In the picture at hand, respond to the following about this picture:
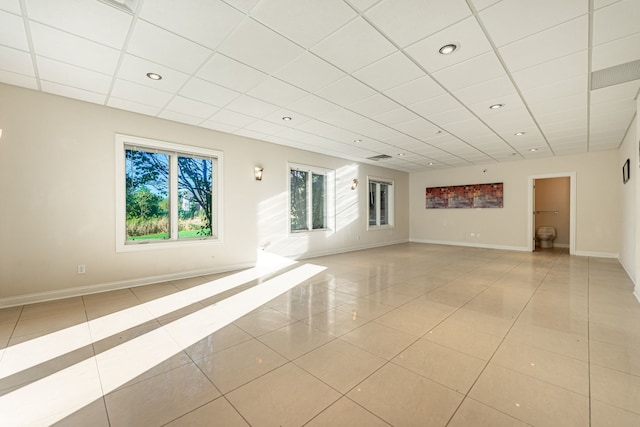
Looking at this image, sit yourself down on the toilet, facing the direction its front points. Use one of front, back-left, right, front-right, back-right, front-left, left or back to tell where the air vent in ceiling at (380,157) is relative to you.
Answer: front-right

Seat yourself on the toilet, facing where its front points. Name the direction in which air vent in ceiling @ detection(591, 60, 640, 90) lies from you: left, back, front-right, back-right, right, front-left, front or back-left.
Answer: front

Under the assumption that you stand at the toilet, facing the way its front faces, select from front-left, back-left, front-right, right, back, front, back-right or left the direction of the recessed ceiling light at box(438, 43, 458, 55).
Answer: front

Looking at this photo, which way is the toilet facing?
toward the camera

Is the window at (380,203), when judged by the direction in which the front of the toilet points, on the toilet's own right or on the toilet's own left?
on the toilet's own right

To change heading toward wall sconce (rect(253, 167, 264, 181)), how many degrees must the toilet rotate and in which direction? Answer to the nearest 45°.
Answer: approximately 45° to its right

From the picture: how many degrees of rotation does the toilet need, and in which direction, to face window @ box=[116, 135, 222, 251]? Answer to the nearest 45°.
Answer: approximately 45° to its right

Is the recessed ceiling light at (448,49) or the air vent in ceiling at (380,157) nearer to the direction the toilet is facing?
the recessed ceiling light

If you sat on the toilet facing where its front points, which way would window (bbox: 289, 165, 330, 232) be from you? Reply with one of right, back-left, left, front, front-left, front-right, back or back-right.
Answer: front-right
